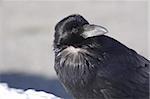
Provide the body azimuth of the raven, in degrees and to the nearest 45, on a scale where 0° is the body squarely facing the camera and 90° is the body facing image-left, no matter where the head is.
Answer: approximately 45°
